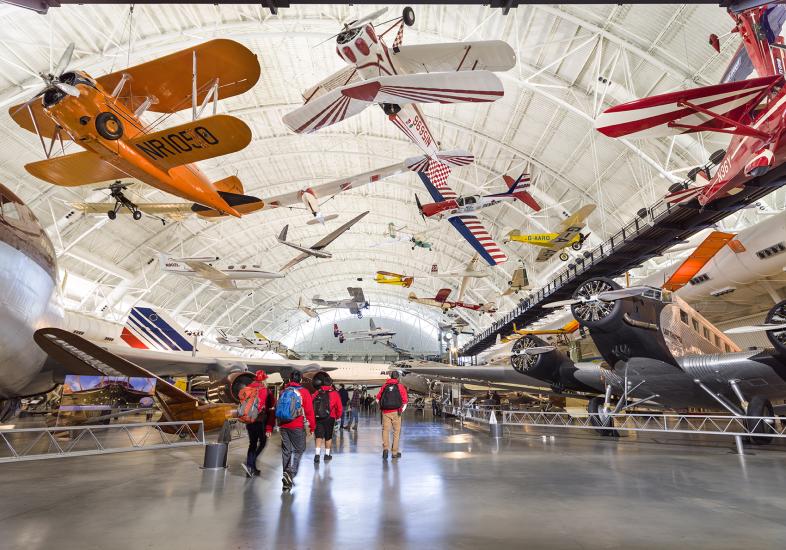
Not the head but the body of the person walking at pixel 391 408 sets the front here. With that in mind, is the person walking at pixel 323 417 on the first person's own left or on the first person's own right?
on the first person's own left

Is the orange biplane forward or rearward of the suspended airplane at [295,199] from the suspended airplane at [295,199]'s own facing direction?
forward

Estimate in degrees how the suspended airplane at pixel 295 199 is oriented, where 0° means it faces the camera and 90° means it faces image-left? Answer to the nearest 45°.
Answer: approximately 45°

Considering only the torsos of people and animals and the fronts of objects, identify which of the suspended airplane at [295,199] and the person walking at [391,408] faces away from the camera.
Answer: the person walking

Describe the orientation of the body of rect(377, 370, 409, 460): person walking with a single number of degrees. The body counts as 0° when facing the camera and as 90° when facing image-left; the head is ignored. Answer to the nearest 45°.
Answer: approximately 180°

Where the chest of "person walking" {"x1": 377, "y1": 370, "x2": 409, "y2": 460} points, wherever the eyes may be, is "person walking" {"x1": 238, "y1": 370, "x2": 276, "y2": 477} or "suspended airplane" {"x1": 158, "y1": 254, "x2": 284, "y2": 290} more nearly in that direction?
the suspended airplane

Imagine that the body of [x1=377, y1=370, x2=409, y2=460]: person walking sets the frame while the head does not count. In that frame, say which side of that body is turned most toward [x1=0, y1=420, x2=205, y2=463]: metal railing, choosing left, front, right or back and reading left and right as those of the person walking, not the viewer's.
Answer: left

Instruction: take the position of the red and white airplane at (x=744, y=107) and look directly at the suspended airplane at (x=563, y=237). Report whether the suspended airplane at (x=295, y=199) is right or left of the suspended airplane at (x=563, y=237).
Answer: left

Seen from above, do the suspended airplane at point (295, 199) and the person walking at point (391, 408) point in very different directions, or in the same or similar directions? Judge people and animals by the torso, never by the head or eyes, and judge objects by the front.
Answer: very different directions

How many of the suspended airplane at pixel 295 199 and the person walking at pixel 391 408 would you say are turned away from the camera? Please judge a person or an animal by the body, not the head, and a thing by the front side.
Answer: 1
